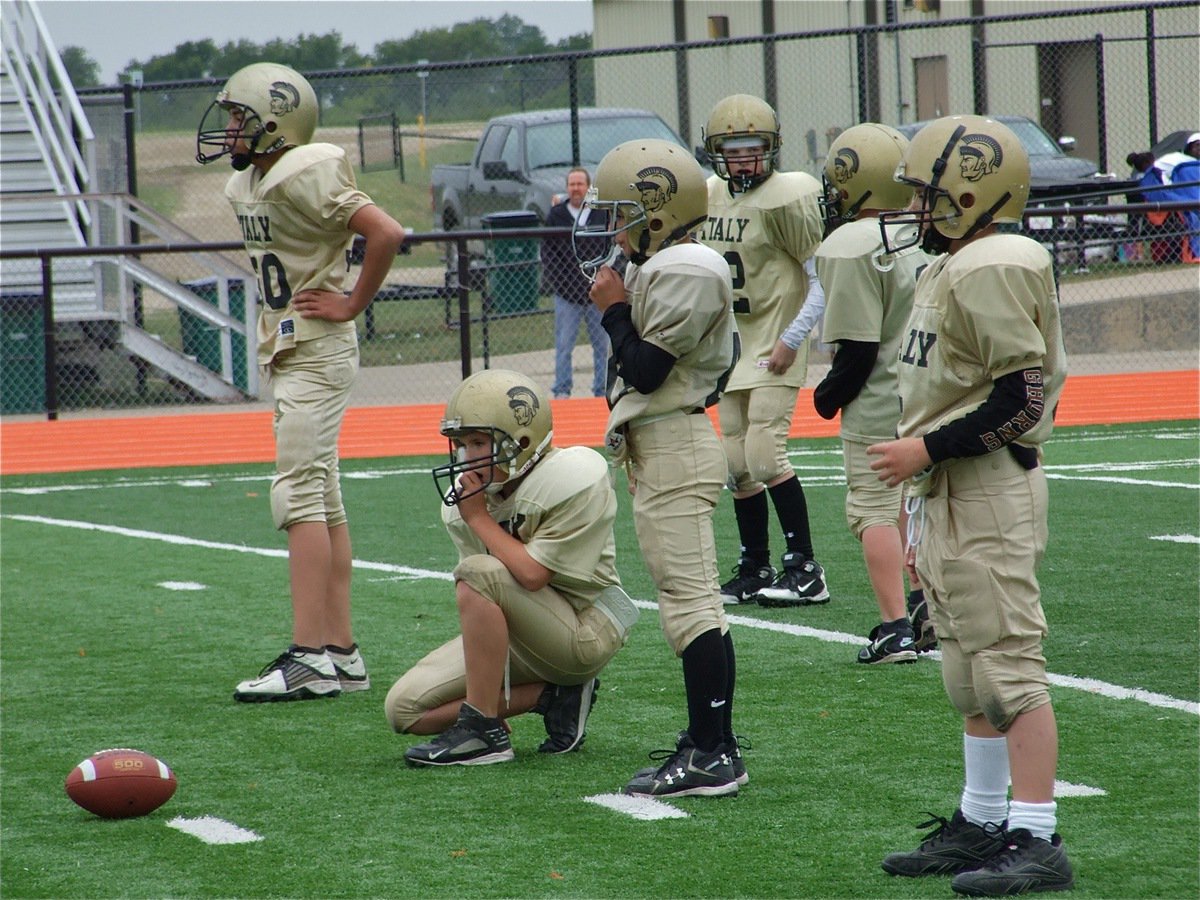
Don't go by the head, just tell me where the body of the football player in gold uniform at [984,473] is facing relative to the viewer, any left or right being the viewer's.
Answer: facing to the left of the viewer

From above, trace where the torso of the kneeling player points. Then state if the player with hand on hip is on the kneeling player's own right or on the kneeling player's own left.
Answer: on the kneeling player's own right

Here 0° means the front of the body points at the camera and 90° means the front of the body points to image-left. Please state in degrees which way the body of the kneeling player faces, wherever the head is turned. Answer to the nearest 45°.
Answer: approximately 45°

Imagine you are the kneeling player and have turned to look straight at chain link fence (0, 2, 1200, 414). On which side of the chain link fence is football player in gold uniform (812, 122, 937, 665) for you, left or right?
right

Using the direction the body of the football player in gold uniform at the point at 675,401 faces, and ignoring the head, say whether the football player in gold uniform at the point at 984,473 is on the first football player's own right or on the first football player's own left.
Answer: on the first football player's own left

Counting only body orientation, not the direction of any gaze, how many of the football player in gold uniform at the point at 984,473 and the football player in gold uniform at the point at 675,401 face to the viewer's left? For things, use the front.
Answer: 2

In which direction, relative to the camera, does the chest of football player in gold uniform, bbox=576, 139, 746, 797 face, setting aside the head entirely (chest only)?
to the viewer's left
